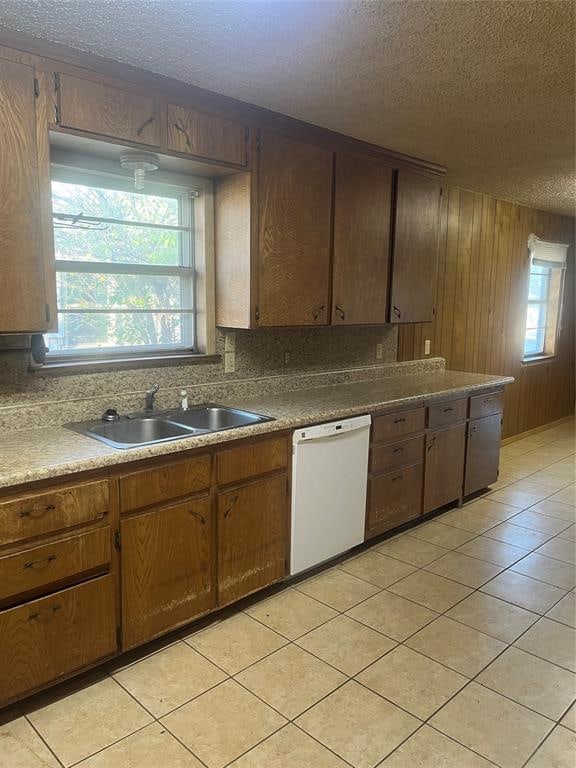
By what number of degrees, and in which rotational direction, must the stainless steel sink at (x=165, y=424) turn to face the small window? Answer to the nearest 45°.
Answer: approximately 90° to its left

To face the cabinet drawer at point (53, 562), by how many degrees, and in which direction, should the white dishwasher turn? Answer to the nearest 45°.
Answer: approximately 90° to its right

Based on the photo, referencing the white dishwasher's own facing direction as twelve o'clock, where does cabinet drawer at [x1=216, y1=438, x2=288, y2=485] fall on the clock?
The cabinet drawer is roughly at 3 o'clock from the white dishwasher.

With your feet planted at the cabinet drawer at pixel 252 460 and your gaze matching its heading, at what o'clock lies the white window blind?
The white window blind is roughly at 9 o'clock from the cabinet drawer.

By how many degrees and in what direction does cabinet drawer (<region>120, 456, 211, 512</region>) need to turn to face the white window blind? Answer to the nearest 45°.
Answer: approximately 90° to its left

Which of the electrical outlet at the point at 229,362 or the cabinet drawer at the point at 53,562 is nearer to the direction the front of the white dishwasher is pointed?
the cabinet drawer

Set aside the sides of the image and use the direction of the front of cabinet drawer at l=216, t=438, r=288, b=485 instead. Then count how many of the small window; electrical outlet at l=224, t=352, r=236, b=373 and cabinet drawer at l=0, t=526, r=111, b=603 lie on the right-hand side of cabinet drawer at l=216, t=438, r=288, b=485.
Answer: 1

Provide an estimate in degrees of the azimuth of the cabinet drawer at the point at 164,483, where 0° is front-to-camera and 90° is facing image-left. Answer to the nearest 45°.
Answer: approximately 315°

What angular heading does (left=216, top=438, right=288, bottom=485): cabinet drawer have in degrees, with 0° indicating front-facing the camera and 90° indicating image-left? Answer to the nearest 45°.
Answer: approximately 315°
